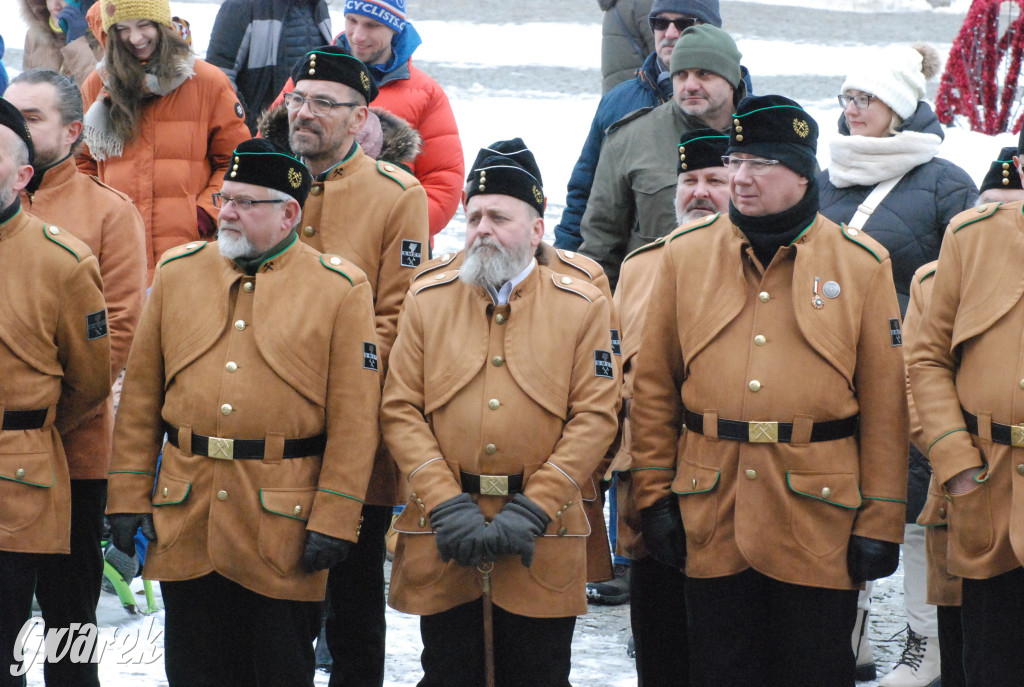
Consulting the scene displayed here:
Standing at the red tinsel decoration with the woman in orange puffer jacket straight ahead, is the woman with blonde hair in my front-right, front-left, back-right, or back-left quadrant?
front-left

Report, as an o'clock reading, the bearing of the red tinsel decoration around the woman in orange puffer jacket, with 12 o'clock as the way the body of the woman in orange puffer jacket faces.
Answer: The red tinsel decoration is roughly at 8 o'clock from the woman in orange puffer jacket.

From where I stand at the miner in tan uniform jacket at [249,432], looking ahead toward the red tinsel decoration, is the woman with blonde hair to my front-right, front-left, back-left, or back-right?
front-right

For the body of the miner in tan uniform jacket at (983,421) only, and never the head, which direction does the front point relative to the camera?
toward the camera

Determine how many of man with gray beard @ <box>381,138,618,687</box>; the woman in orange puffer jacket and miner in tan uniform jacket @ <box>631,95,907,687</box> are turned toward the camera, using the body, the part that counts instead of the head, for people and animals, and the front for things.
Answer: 3

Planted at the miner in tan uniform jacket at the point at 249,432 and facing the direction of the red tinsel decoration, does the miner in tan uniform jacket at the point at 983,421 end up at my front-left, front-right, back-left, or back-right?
front-right

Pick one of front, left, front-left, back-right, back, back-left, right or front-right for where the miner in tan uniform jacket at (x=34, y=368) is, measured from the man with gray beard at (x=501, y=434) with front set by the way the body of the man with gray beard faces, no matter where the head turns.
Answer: right

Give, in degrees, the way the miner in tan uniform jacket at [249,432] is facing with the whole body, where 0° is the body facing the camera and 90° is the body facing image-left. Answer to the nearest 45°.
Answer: approximately 45°

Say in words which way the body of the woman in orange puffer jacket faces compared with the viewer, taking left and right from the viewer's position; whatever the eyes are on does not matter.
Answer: facing the viewer

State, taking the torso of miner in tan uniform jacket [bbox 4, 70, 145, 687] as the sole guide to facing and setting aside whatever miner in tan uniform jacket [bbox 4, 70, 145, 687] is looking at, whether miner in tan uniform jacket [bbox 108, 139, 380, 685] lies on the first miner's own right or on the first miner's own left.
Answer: on the first miner's own left

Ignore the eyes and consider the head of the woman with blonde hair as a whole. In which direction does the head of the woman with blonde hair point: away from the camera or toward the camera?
toward the camera

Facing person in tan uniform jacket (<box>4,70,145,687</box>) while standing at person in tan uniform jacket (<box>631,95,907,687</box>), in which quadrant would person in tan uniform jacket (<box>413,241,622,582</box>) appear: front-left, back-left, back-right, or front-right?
front-right

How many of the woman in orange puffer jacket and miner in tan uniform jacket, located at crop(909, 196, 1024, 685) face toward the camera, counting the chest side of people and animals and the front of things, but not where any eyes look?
2

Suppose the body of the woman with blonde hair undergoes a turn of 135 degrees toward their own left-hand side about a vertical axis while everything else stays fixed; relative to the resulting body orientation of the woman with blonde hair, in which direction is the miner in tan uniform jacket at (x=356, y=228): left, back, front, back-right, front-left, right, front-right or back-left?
back-right

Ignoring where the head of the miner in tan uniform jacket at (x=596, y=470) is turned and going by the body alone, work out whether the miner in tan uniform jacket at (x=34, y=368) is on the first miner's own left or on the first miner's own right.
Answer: on the first miner's own right

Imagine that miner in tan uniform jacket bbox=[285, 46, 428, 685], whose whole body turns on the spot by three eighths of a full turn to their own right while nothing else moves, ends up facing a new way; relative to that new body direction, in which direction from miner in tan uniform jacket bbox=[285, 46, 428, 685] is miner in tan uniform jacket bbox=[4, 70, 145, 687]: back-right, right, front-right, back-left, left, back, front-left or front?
left
